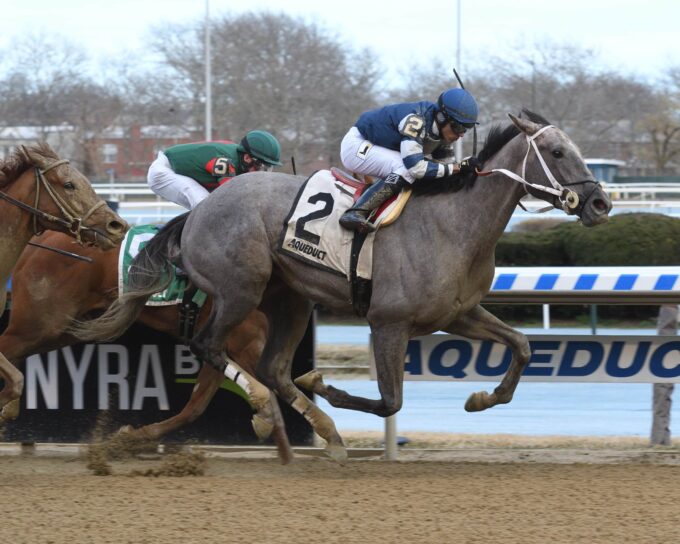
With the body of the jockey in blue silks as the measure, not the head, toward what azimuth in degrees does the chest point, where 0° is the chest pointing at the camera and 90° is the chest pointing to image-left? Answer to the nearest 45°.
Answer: approximately 270°

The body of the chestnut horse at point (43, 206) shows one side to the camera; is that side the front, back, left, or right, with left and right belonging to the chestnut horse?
right

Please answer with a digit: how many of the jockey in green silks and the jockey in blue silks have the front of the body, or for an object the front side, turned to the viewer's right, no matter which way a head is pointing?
2

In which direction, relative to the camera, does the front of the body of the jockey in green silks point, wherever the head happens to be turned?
to the viewer's right

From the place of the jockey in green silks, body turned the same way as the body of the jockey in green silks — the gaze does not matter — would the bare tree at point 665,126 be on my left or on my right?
on my left

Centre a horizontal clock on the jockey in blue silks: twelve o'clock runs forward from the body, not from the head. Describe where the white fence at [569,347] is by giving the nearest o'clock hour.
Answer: The white fence is roughly at 11 o'clock from the jockey in blue silks.

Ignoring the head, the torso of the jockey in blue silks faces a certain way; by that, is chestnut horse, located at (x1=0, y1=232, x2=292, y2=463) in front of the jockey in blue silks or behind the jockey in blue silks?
behind

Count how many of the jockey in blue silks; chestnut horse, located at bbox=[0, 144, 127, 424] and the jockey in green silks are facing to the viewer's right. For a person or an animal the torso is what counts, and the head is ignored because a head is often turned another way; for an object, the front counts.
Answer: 3

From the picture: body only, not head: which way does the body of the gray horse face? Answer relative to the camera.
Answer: to the viewer's right

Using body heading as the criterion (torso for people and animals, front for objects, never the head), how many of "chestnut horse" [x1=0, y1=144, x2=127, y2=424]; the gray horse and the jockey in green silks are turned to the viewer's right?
3

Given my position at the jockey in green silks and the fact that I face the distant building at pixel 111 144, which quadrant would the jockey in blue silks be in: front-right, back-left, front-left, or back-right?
back-right

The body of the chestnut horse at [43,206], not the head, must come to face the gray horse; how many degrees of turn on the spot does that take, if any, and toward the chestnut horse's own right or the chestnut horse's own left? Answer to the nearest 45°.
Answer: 0° — it already faces it

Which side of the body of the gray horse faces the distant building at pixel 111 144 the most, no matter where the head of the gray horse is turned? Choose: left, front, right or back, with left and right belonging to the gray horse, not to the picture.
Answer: left
